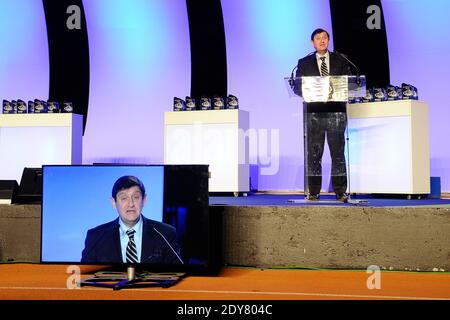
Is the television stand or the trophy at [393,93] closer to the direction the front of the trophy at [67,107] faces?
the television stand

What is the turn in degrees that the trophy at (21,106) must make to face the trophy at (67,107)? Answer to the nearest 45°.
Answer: approximately 90° to its left

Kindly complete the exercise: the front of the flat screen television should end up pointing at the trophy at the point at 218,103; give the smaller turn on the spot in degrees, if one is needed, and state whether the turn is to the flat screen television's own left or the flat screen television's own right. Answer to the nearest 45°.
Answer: approximately 180°

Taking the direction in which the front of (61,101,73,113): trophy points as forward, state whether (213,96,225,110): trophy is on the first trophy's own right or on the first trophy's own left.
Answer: on the first trophy's own left

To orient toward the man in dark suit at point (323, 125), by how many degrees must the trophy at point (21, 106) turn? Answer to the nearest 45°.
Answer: approximately 45° to its left

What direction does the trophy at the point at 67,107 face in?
toward the camera

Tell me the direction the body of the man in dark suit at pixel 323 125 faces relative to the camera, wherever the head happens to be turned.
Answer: toward the camera

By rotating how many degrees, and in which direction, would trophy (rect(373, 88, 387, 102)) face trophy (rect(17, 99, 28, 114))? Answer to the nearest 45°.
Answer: approximately 90° to its right

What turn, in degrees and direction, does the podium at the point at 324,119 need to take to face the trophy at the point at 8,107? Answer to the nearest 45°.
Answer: approximately 135° to its right

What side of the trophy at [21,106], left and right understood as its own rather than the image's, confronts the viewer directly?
front

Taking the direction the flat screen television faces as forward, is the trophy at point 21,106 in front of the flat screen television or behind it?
behind
